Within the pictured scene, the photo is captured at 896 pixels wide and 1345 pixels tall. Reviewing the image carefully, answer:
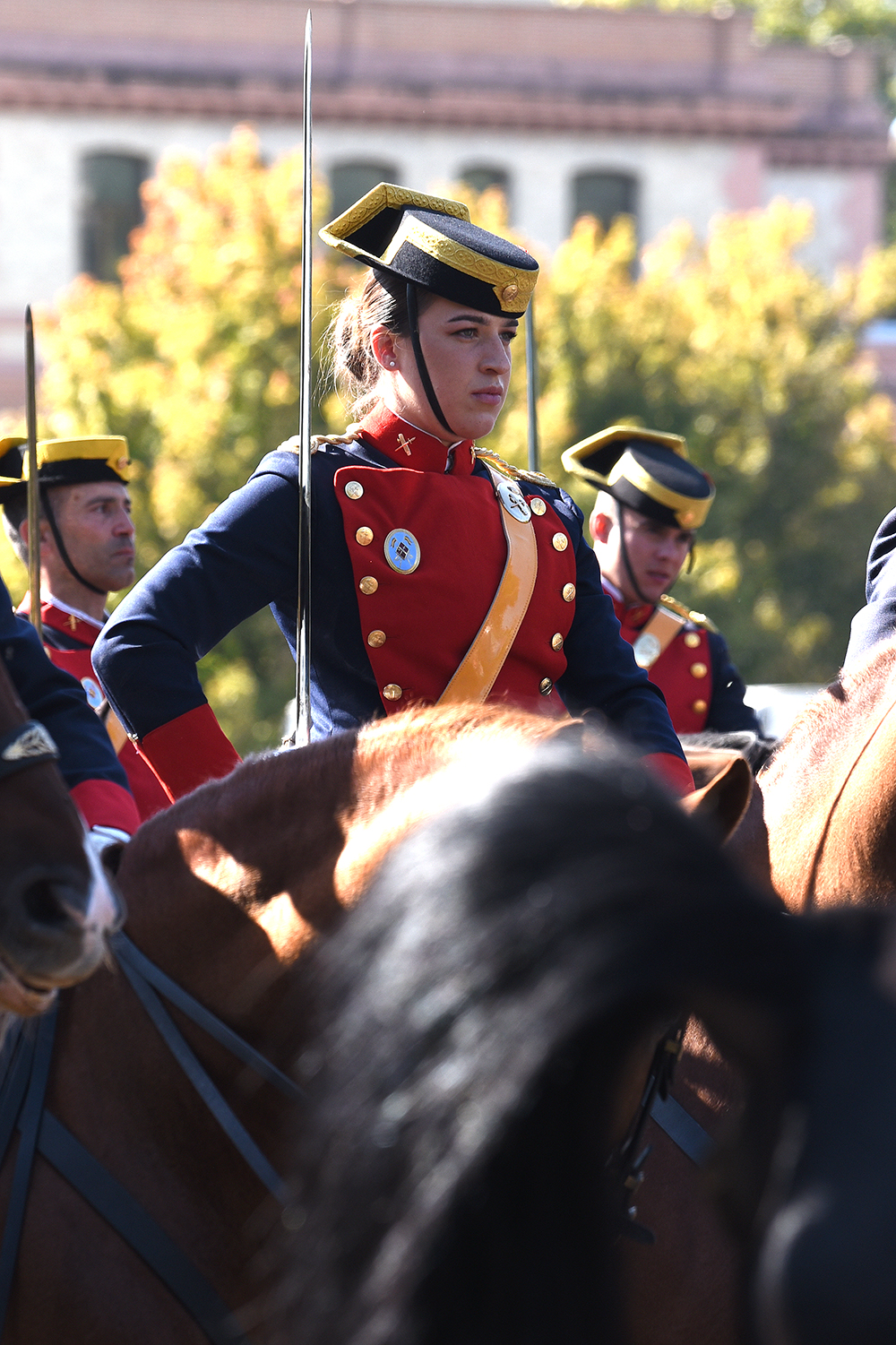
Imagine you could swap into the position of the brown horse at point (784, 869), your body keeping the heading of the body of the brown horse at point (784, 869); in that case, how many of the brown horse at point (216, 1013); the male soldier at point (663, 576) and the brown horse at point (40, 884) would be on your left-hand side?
1

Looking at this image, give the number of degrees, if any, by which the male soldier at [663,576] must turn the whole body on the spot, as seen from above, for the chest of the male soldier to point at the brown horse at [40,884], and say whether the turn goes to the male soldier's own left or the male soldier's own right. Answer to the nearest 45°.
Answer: approximately 45° to the male soldier's own right

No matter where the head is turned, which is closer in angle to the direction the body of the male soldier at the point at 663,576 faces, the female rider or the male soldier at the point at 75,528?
the female rider

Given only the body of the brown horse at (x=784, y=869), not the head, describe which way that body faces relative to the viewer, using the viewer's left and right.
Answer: facing to the right of the viewer

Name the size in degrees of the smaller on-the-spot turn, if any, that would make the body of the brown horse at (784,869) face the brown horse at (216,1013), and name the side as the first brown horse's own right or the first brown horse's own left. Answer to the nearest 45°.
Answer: approximately 135° to the first brown horse's own right

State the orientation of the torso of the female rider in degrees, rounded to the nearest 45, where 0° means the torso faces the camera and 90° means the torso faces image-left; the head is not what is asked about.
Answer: approximately 315°

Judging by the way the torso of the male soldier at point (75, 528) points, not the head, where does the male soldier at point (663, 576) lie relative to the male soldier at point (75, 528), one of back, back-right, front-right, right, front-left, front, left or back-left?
front-left
